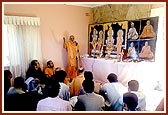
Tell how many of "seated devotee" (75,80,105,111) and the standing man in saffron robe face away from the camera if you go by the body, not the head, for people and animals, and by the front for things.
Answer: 1

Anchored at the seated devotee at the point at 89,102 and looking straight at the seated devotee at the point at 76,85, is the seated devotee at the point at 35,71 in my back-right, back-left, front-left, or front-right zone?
front-left

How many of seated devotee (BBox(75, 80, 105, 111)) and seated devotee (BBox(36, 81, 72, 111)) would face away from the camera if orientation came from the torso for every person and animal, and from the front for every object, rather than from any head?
2

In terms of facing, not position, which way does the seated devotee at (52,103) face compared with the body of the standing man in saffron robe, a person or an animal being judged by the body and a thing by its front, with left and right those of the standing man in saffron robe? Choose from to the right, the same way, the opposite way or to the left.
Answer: the opposite way

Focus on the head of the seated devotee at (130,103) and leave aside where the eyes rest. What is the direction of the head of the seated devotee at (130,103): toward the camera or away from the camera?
away from the camera

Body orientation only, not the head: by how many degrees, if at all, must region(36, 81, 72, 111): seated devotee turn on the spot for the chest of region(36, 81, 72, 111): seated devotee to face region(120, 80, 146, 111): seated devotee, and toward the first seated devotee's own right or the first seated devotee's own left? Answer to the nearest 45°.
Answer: approximately 90° to the first seated devotee's own right

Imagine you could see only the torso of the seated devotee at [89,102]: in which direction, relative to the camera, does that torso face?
away from the camera

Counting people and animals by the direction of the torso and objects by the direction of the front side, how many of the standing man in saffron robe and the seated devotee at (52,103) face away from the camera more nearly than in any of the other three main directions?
1

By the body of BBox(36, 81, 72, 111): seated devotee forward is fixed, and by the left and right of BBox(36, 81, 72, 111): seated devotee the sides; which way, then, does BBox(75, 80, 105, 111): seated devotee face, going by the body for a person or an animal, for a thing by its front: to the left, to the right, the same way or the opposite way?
the same way

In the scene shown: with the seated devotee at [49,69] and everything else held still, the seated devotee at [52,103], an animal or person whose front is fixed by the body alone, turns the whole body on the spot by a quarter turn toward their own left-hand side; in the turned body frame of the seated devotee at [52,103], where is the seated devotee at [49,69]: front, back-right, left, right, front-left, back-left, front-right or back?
right

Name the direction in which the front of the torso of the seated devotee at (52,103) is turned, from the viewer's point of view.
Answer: away from the camera

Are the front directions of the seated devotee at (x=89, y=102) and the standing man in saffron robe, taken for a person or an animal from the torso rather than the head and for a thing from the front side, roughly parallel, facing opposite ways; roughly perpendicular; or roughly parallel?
roughly parallel, facing opposite ways

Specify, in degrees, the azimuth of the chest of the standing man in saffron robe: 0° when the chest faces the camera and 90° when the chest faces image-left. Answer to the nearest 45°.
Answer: approximately 0°
